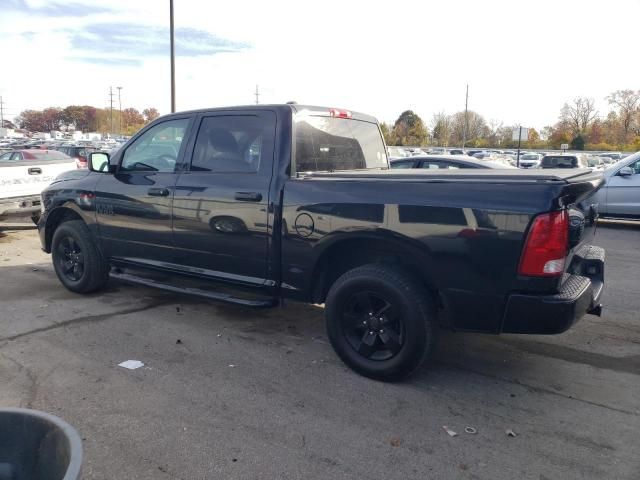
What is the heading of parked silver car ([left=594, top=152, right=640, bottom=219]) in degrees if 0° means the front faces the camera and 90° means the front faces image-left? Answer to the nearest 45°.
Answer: approximately 90°

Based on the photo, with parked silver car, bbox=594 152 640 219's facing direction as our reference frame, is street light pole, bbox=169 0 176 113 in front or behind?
in front

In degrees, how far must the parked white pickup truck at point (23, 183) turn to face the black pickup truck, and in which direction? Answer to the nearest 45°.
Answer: approximately 180°

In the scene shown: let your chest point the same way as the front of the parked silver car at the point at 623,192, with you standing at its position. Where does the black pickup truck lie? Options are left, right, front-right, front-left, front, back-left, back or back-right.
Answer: left

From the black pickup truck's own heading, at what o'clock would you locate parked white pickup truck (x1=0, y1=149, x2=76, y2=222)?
The parked white pickup truck is roughly at 12 o'clock from the black pickup truck.

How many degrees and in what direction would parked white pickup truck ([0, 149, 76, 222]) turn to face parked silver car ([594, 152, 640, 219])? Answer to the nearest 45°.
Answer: approximately 90° to its right

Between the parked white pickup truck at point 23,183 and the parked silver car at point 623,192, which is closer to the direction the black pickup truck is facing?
the parked white pickup truck

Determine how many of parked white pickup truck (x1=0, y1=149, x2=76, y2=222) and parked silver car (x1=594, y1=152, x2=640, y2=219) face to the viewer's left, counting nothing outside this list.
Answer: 1

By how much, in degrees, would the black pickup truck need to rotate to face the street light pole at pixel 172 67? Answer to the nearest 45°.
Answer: approximately 45° to its right

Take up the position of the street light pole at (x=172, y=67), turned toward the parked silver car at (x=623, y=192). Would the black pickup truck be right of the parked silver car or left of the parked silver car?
right

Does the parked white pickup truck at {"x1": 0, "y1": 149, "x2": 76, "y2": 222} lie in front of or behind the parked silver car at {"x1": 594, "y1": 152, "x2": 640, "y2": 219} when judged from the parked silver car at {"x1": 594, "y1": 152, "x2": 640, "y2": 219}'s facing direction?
in front

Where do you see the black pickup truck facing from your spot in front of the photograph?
facing away from the viewer and to the left of the viewer

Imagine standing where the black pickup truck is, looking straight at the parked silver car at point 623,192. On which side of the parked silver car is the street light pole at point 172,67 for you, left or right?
left

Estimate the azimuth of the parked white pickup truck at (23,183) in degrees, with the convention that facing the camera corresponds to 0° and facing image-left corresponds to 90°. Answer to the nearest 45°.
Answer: approximately 180°
